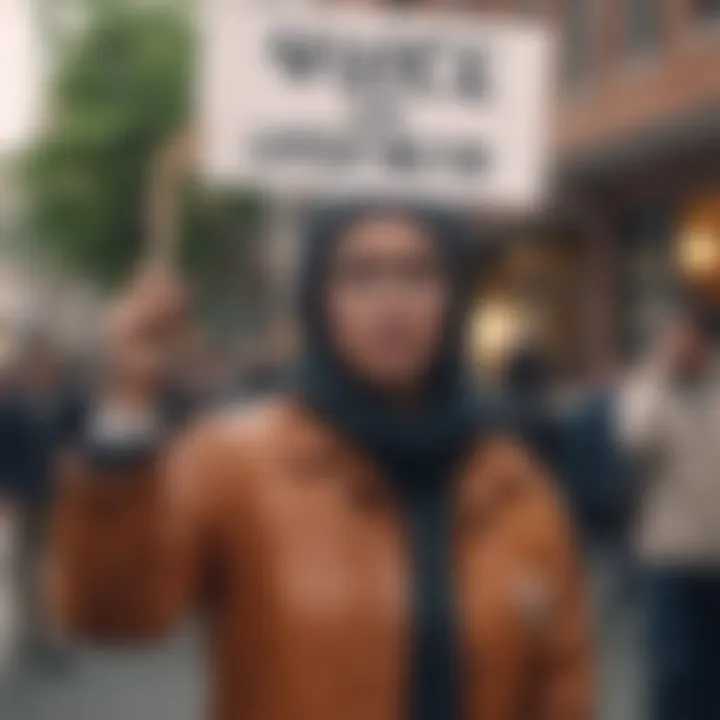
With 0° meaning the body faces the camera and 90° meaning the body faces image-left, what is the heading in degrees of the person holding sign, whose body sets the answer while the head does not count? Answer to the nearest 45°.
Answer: approximately 0°

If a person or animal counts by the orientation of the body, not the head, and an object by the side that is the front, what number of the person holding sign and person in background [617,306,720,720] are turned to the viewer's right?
0

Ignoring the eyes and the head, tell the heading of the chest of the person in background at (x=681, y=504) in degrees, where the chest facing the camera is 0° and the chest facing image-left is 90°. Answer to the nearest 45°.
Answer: approximately 45°

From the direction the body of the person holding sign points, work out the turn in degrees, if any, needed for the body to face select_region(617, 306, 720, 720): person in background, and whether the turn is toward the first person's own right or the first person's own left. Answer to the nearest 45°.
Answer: approximately 135° to the first person's own left

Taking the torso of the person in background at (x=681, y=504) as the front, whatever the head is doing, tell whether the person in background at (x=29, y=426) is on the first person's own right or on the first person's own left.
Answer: on the first person's own right

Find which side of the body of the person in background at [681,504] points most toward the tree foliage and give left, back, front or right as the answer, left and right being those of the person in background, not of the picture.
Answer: right
